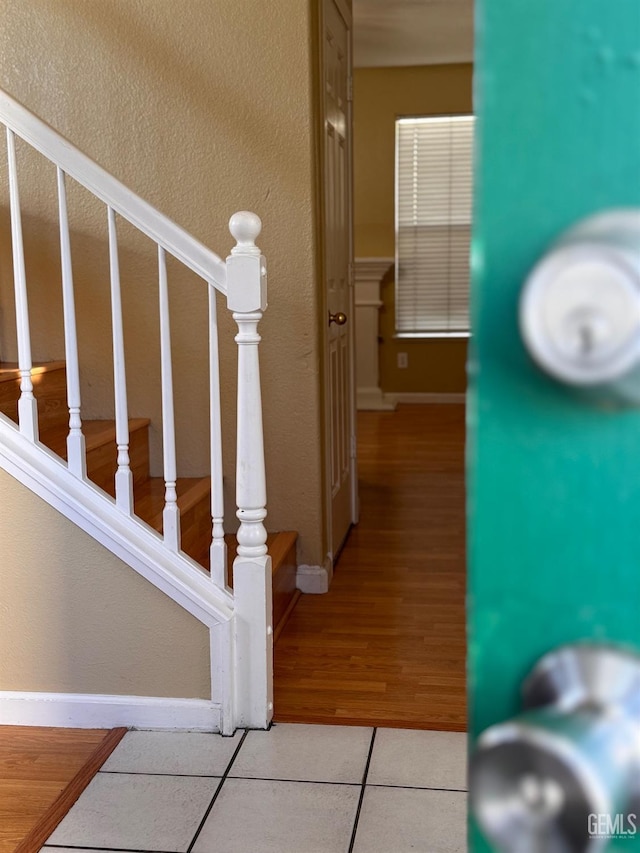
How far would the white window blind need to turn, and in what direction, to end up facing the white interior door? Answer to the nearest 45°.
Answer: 0° — it already faces it

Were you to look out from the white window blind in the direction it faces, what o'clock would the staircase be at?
The staircase is roughly at 12 o'clock from the white window blind.

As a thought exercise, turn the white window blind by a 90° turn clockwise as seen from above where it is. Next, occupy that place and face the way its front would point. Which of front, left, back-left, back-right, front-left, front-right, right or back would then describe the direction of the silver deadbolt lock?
left

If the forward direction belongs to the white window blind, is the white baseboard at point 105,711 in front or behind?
in front

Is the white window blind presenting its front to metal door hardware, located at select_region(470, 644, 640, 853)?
yes

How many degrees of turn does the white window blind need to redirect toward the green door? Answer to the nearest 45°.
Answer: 0° — it already faces it

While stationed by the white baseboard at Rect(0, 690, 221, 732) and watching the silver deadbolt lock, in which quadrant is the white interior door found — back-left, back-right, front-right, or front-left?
back-left

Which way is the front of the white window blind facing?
toward the camera
